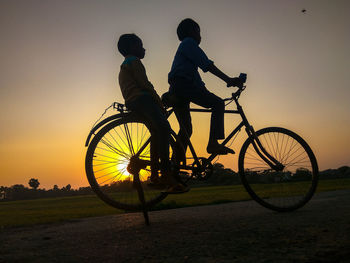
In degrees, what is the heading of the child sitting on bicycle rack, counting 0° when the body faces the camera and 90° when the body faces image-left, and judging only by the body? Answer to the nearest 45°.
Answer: approximately 270°

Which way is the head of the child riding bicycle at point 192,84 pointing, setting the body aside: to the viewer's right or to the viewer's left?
to the viewer's right

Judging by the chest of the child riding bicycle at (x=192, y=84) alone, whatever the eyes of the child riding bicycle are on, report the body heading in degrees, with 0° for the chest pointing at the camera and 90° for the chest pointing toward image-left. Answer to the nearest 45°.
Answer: approximately 270°

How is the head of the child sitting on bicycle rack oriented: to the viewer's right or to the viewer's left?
to the viewer's right

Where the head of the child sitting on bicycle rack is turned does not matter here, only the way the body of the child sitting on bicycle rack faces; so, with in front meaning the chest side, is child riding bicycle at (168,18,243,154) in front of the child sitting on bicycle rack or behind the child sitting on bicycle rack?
in front

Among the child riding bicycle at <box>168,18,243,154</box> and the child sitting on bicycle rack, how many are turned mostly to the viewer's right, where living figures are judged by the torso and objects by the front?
2

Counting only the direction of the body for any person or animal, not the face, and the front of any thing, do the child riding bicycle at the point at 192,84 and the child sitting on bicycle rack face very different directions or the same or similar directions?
same or similar directions
